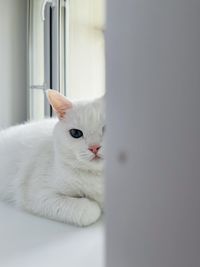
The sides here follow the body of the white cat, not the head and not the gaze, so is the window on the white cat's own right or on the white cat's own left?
on the white cat's own left

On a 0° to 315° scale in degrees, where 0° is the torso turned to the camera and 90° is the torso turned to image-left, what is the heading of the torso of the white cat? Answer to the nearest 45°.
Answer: approximately 315°
